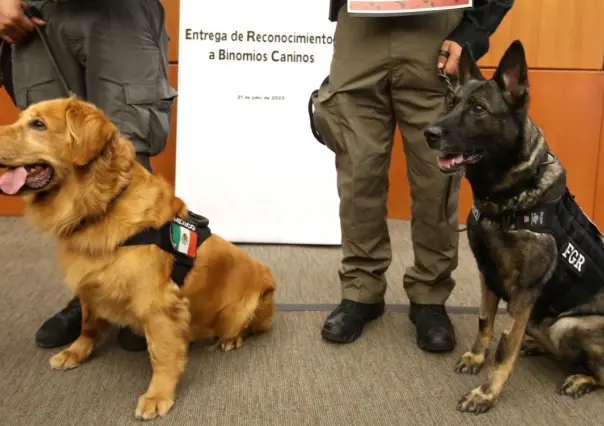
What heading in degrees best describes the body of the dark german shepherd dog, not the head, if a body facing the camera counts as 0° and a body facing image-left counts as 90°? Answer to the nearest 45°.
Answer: approximately 45°
